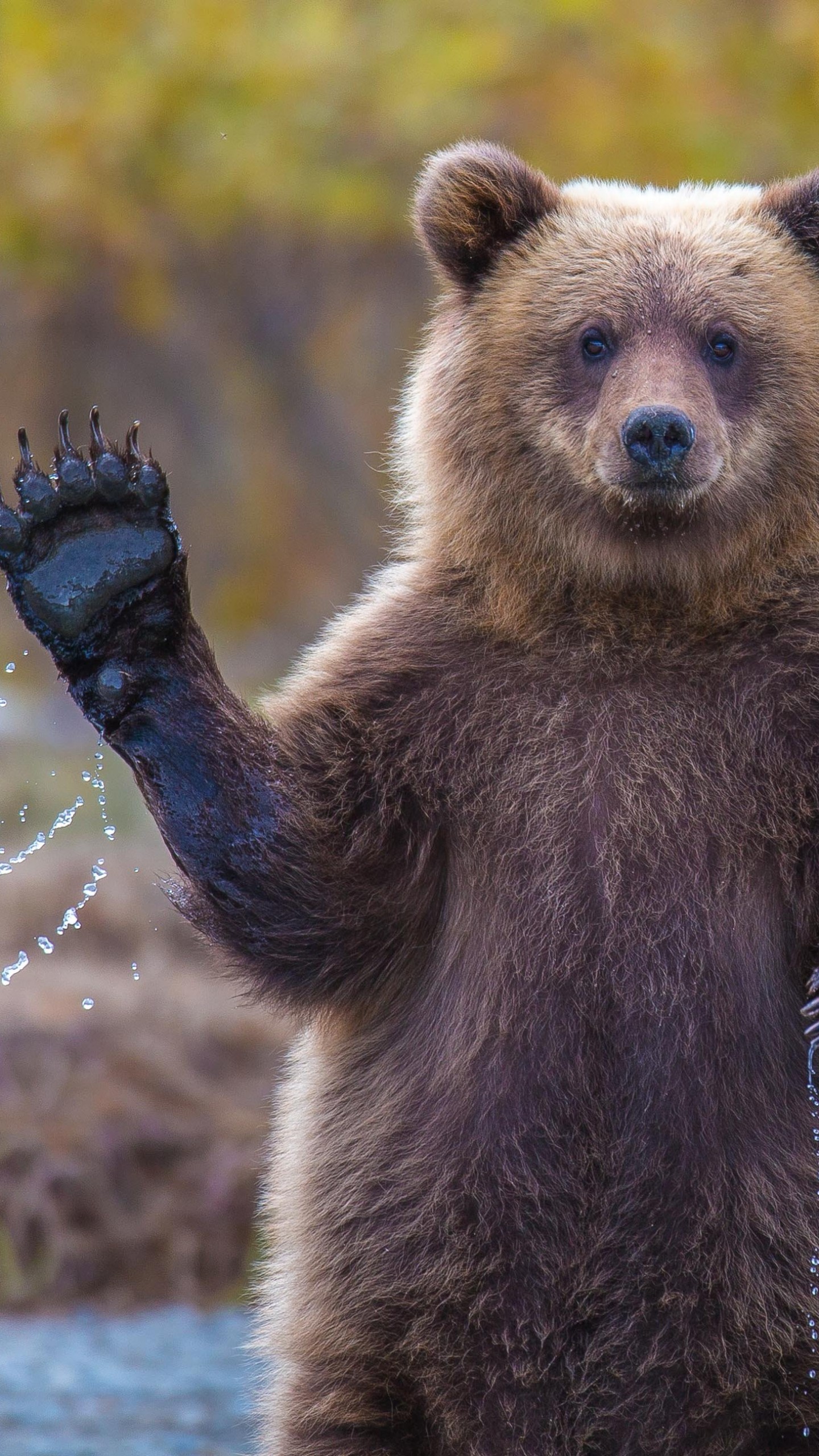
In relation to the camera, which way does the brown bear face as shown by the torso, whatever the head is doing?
toward the camera
